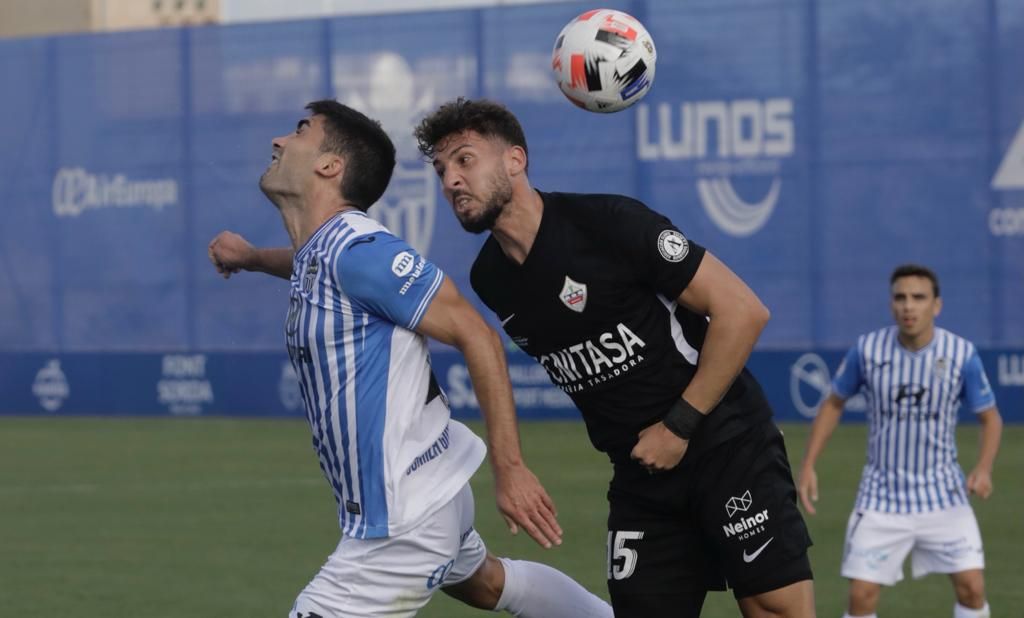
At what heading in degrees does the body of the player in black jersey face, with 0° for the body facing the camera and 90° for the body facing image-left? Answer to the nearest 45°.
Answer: approximately 45°

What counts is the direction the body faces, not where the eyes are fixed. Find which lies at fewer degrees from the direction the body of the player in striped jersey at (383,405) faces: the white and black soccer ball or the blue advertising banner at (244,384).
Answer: the blue advertising banner

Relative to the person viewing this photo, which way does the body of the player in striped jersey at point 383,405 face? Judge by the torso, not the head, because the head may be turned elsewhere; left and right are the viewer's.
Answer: facing to the left of the viewer

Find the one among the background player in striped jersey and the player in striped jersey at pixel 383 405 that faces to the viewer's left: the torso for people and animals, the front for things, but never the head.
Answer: the player in striped jersey

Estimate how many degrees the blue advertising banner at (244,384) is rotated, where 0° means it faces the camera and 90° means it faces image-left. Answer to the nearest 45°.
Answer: approximately 0°

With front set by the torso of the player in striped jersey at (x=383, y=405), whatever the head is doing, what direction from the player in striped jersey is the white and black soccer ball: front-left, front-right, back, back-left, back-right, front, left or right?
back-right

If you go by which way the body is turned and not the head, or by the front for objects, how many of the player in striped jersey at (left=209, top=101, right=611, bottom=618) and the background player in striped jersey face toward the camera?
1

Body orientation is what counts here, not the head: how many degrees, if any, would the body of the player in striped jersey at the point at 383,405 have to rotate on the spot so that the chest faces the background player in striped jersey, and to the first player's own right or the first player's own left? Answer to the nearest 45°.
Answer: approximately 135° to the first player's own right
